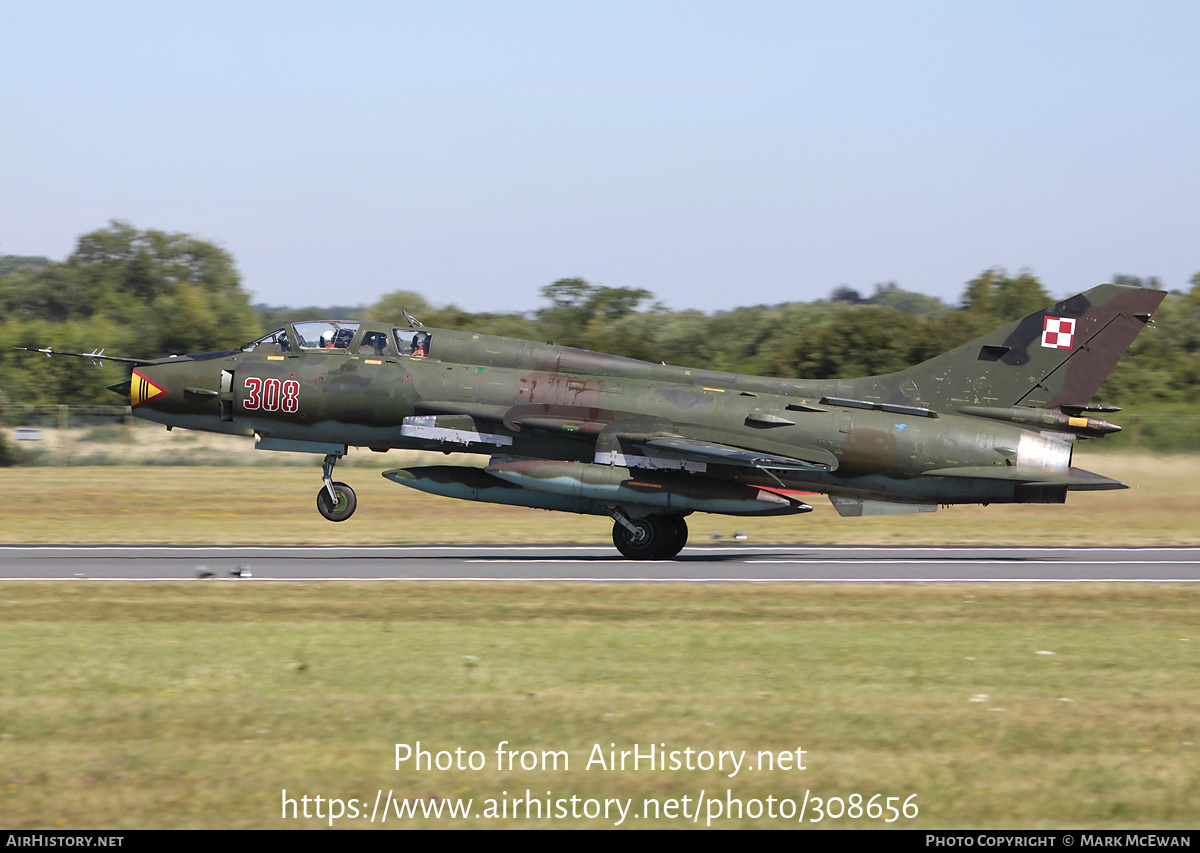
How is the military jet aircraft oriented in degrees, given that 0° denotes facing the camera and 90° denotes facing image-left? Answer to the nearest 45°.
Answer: approximately 90°
